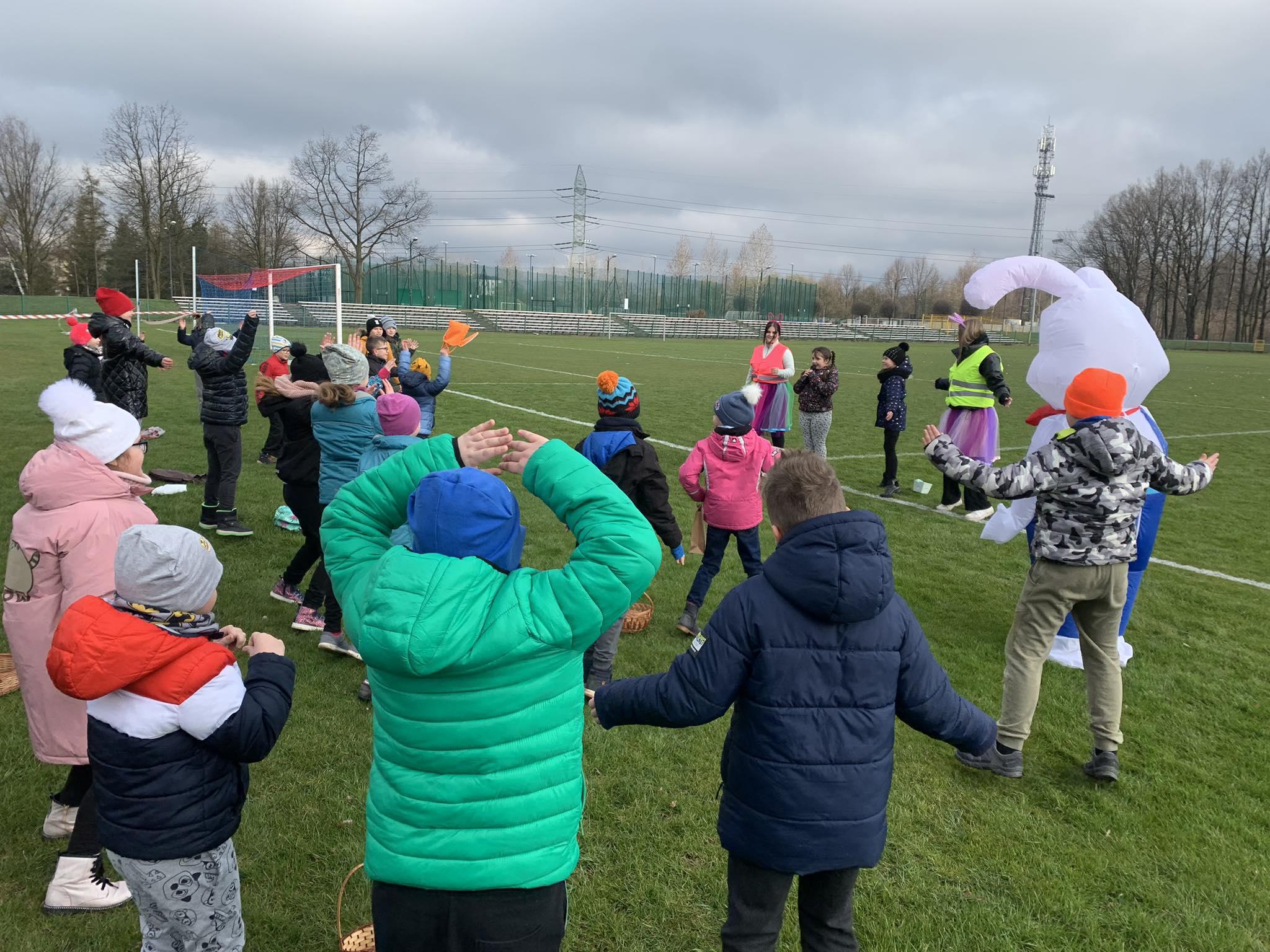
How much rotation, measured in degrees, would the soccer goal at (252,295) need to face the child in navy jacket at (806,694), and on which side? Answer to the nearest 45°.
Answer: approximately 45° to its right

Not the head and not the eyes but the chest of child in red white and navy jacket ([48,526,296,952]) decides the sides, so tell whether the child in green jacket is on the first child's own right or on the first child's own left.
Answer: on the first child's own right

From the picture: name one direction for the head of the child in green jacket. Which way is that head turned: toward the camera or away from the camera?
away from the camera

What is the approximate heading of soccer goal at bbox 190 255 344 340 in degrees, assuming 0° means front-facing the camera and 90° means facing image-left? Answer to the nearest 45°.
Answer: approximately 315°

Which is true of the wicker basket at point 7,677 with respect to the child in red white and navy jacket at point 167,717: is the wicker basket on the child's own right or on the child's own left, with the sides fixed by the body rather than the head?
on the child's own left

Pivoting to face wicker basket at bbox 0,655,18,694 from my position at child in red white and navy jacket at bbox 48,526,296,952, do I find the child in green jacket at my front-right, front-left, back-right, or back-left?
back-right

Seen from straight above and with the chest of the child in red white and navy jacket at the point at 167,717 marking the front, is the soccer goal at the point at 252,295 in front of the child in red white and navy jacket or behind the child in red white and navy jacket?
in front

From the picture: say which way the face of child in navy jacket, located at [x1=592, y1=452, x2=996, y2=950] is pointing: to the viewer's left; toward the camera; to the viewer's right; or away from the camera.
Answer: away from the camera

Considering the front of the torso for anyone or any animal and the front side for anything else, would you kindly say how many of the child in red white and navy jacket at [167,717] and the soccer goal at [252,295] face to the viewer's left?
0

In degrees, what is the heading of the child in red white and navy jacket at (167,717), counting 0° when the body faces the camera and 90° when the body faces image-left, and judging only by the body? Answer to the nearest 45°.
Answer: approximately 225°

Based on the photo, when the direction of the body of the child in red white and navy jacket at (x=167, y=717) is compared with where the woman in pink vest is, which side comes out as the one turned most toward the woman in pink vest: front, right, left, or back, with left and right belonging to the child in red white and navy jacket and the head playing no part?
front

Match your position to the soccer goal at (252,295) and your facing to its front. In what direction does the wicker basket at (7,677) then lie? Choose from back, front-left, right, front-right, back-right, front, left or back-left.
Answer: front-right
